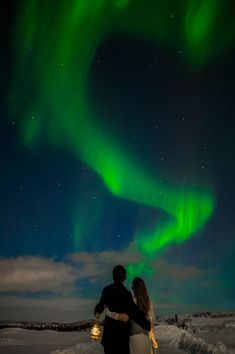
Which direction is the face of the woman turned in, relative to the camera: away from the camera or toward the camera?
away from the camera

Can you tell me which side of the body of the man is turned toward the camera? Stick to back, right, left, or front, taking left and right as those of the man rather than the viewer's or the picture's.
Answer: back
